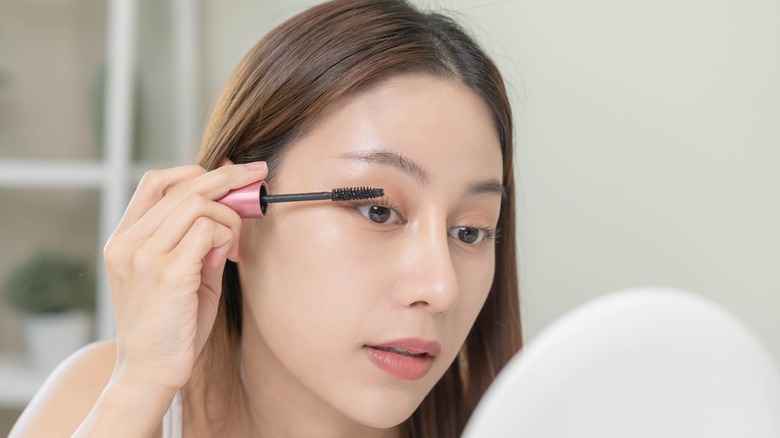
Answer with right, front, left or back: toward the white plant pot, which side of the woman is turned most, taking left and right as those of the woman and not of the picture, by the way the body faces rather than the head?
back

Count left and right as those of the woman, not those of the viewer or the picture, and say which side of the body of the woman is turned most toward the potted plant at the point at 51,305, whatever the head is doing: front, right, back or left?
back

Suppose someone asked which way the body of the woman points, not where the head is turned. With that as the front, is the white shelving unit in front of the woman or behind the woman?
behind

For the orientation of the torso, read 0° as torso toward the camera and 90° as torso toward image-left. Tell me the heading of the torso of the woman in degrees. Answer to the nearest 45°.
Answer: approximately 315°
